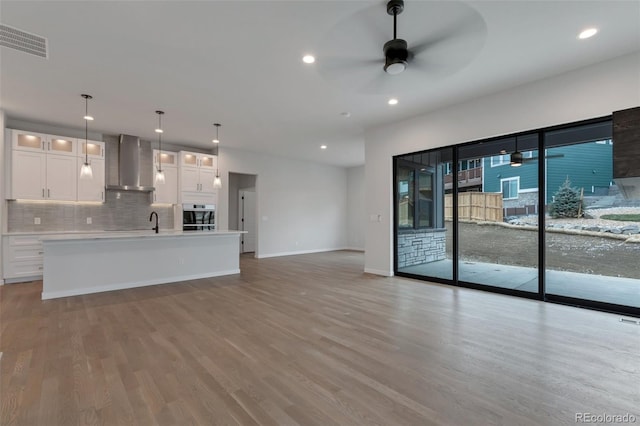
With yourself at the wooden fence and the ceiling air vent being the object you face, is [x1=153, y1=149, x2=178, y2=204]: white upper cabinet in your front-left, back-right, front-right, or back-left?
front-right

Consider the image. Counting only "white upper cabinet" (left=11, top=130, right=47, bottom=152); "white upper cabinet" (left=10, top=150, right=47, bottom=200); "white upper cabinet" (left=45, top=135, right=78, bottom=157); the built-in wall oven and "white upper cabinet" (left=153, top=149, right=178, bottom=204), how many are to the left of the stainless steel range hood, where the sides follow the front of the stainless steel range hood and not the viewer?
2

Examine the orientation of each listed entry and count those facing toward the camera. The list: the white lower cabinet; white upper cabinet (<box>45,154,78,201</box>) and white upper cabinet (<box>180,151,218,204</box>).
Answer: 3

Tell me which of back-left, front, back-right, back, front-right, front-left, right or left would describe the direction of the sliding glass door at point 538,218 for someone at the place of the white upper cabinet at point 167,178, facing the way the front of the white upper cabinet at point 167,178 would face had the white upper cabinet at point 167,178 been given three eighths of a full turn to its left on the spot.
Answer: right

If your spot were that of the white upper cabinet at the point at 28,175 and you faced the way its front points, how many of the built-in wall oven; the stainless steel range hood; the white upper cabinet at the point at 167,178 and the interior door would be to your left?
4

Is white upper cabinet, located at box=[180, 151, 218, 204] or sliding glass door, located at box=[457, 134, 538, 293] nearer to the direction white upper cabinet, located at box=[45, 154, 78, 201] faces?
the sliding glass door

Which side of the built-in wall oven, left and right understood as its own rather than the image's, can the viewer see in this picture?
front

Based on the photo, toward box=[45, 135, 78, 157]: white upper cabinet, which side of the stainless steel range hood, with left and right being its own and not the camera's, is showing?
right

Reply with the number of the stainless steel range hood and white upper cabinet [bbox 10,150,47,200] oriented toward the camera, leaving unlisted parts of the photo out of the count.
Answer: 2

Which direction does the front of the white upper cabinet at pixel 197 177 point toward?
toward the camera

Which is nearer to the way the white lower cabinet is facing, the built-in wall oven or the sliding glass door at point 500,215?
the sliding glass door

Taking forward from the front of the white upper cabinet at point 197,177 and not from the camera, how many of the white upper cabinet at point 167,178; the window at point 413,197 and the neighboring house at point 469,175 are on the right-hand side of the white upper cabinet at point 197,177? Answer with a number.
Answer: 1

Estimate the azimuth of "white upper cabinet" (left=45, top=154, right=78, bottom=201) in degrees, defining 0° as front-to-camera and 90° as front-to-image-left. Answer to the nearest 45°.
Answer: approximately 0°

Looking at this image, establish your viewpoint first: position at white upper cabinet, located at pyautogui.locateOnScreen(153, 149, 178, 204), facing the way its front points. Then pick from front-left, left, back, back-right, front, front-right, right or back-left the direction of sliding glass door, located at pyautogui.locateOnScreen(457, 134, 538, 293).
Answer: front-left
